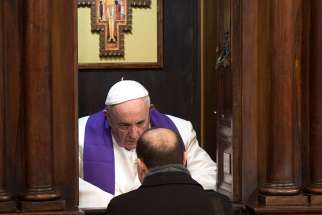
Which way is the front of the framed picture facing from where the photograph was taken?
facing the viewer

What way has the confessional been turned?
toward the camera
